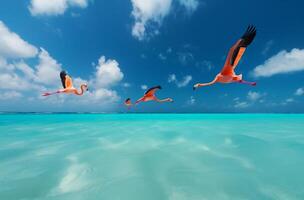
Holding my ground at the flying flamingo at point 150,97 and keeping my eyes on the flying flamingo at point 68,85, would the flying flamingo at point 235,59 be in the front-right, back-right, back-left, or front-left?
back-left

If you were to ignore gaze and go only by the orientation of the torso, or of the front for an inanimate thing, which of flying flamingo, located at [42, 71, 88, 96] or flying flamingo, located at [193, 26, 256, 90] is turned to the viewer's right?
flying flamingo, located at [42, 71, 88, 96]

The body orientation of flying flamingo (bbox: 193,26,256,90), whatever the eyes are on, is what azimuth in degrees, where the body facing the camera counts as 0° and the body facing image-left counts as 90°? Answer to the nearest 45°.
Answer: approximately 90°

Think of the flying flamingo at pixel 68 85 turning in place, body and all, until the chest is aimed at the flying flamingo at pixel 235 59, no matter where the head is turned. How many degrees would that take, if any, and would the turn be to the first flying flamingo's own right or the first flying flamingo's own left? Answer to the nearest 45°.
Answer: approximately 45° to the first flying flamingo's own right

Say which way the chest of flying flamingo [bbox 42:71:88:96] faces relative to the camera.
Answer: to the viewer's right
